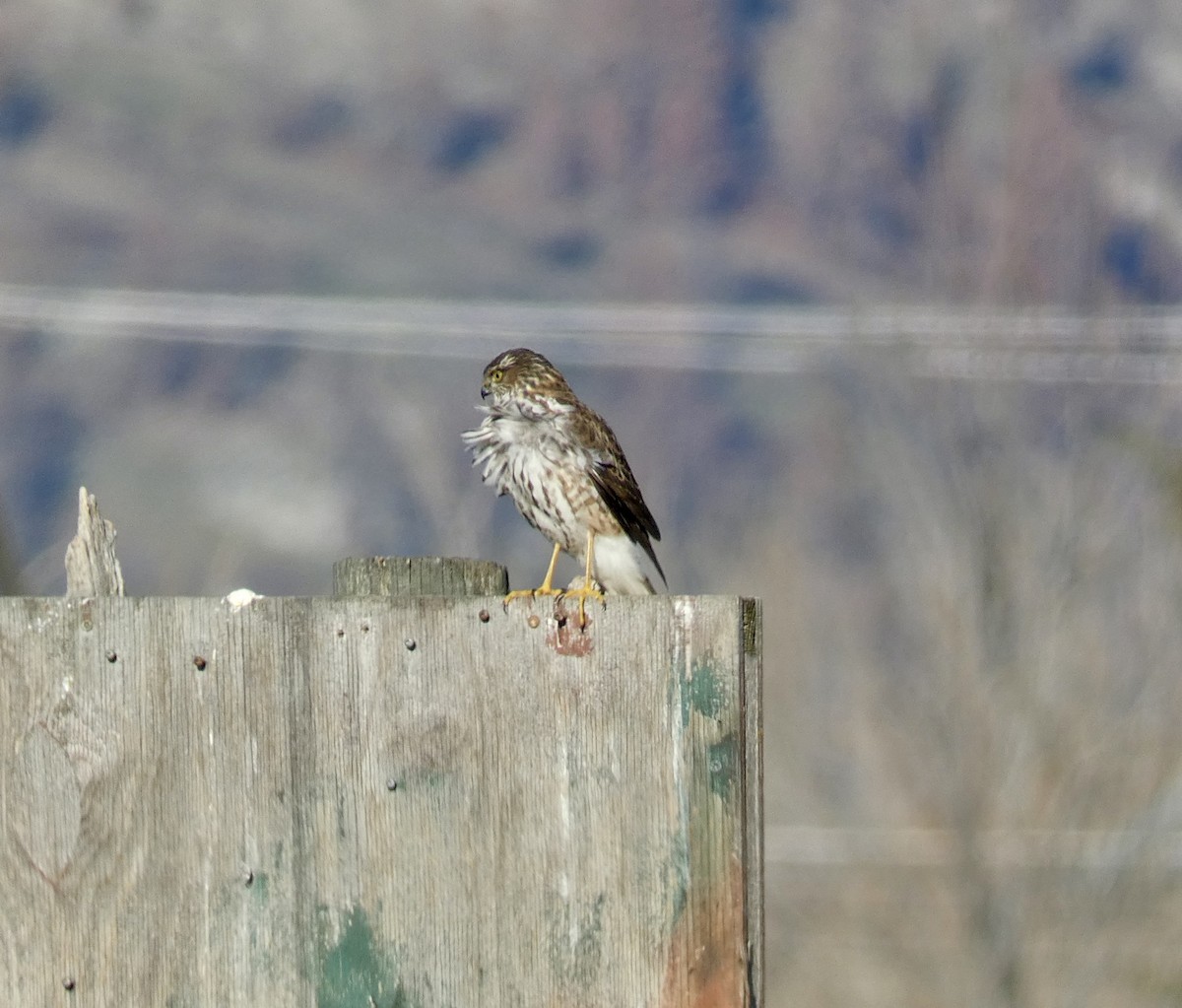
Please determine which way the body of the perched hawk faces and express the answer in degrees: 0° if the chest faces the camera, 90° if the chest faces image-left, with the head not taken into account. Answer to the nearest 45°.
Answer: approximately 45°
